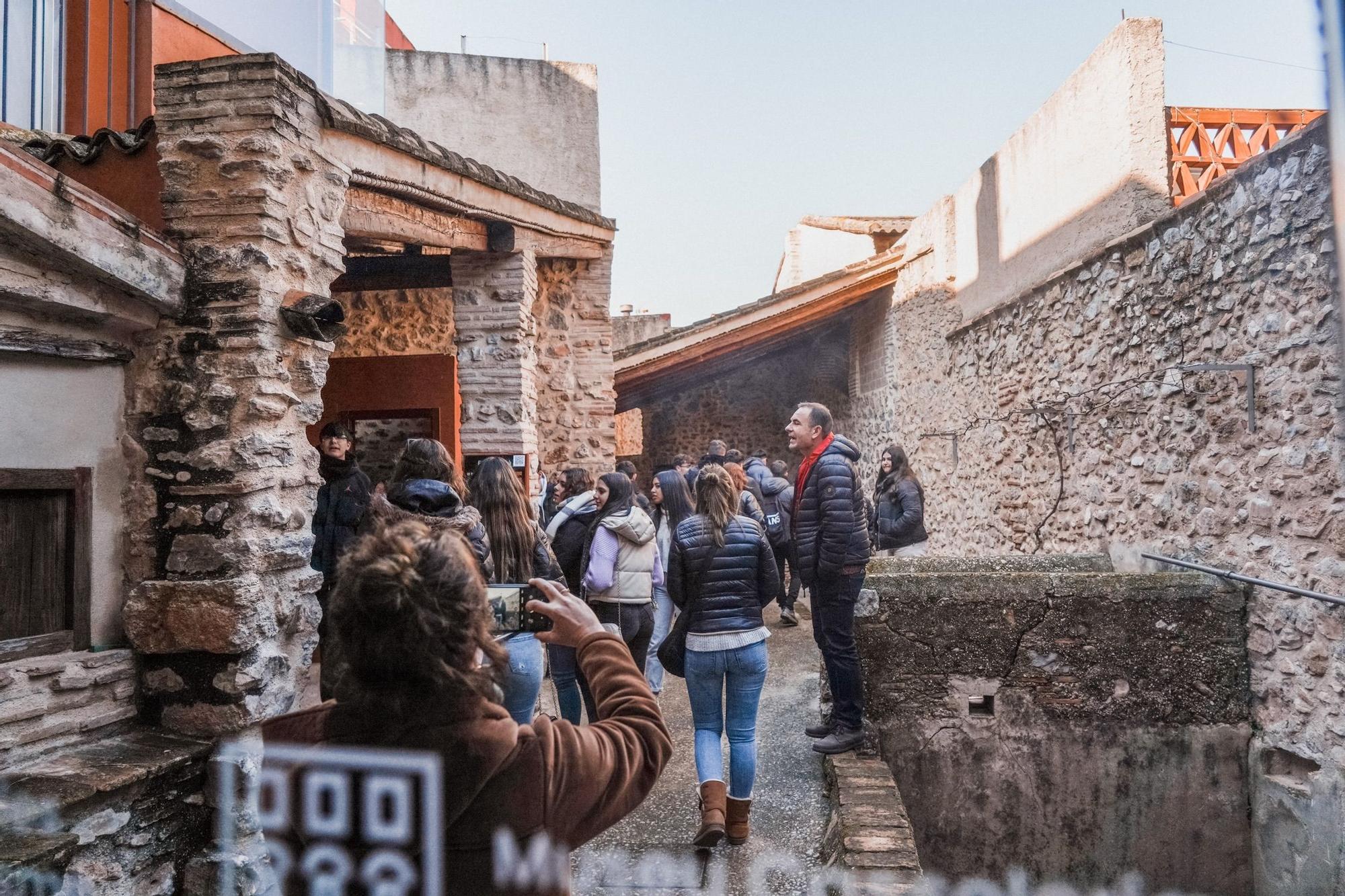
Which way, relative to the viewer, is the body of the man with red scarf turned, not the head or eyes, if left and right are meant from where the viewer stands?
facing to the left of the viewer

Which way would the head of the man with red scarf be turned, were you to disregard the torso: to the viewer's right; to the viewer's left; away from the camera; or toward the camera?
to the viewer's left

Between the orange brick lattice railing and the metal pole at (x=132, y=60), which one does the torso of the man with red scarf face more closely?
the metal pole

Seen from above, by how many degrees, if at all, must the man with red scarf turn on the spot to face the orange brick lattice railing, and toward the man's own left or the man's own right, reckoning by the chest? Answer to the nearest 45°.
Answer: approximately 135° to the man's own right

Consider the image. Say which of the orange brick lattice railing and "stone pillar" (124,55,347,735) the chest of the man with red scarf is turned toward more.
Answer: the stone pillar

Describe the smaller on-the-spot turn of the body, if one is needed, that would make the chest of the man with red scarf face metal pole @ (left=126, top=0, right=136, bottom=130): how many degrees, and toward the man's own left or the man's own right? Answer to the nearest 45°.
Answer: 0° — they already face it

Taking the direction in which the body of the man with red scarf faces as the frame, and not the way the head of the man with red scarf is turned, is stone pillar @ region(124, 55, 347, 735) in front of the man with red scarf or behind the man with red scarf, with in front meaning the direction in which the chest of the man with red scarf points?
in front
